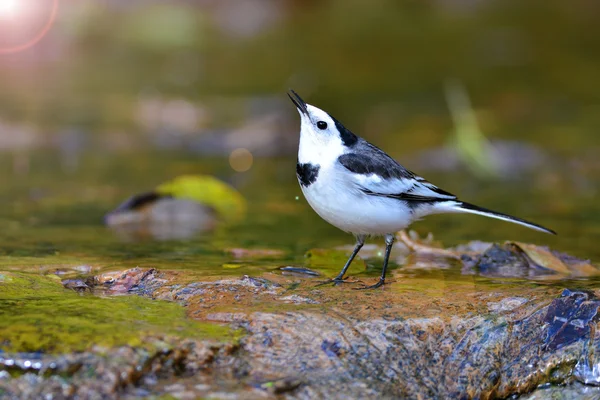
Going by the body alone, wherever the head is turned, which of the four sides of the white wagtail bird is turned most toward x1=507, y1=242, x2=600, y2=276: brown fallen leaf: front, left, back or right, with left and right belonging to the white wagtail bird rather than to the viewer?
back

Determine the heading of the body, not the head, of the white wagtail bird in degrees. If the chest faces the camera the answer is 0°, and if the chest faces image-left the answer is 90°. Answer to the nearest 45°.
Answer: approximately 90°
